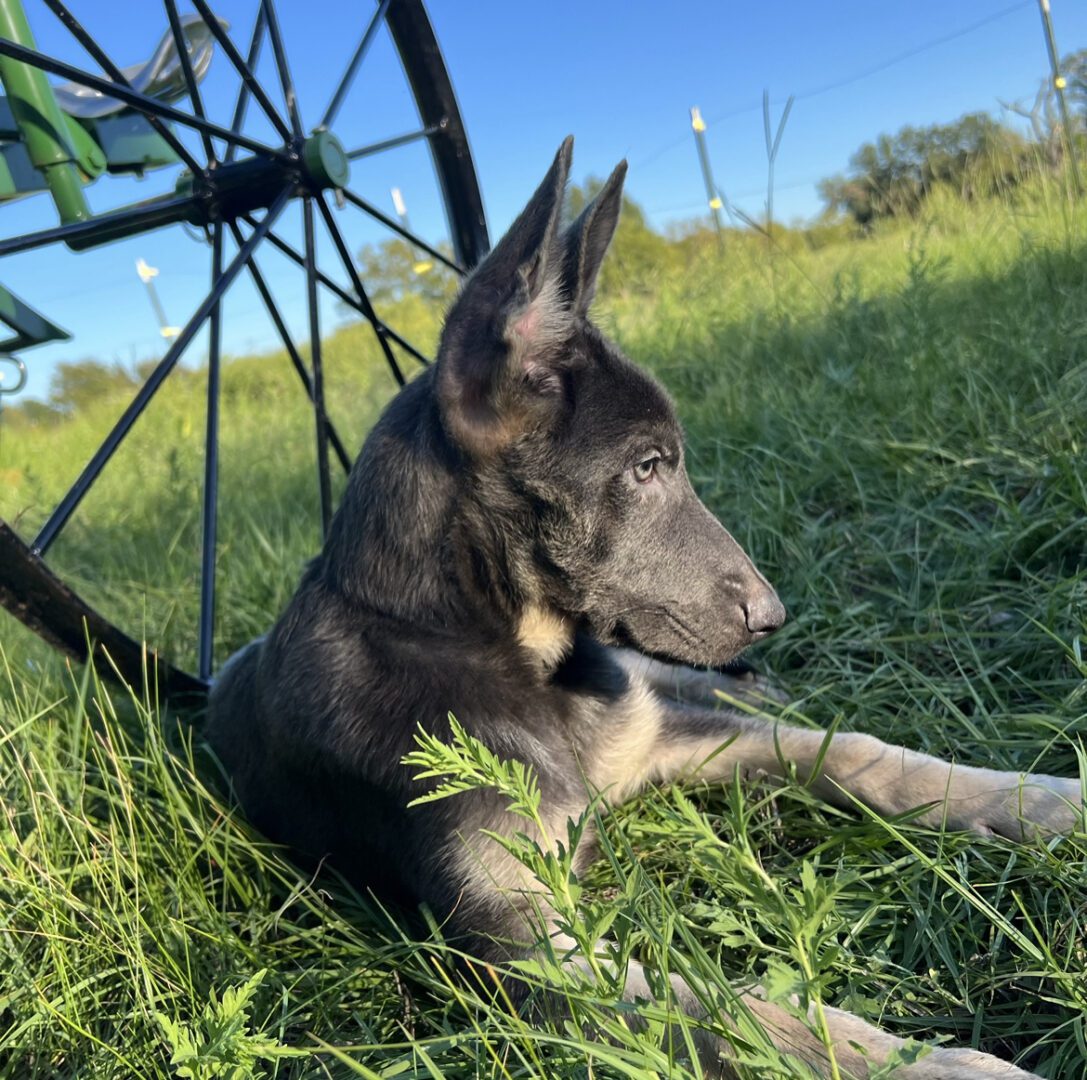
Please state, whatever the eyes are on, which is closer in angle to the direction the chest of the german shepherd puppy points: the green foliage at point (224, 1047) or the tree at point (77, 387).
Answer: the green foliage

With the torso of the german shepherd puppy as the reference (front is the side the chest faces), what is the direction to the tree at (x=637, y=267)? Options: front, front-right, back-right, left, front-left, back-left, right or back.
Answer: back-left

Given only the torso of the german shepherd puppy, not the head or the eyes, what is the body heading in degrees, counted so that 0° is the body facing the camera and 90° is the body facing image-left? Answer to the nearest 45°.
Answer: approximately 315°

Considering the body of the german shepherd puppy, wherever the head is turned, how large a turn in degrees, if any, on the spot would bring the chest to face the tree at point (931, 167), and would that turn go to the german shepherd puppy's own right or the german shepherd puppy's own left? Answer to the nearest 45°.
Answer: approximately 90° to the german shepherd puppy's own left

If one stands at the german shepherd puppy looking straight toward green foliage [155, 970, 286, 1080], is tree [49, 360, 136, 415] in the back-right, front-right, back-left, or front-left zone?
back-right

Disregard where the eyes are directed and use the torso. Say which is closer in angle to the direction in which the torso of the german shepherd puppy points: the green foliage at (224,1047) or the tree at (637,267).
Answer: the green foliage
